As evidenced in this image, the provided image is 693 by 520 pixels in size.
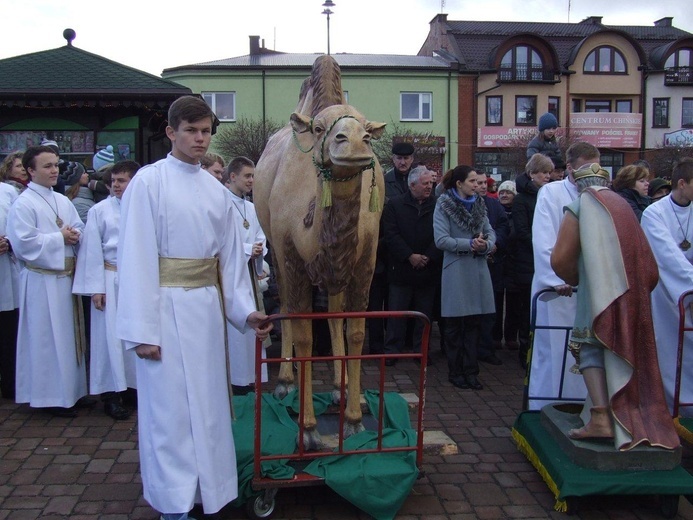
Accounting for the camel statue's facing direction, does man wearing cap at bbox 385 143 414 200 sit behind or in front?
behind

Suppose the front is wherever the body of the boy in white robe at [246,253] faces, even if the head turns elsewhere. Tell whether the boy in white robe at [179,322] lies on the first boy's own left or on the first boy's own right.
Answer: on the first boy's own right

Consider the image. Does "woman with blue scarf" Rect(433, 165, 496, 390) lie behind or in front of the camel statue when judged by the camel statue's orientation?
behind

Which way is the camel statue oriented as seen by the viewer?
toward the camera

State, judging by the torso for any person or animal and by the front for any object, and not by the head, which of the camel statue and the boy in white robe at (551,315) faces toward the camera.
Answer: the camel statue

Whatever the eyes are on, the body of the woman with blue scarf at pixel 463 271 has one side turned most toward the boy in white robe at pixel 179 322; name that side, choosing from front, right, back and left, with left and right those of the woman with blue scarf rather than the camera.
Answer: right

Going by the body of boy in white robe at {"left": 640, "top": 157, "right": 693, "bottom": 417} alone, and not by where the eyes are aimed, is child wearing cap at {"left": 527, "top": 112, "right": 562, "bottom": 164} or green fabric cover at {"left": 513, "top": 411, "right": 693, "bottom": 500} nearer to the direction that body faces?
the green fabric cover

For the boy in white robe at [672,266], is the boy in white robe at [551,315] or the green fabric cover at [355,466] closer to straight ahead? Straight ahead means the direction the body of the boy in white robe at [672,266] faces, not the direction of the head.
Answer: the green fabric cover

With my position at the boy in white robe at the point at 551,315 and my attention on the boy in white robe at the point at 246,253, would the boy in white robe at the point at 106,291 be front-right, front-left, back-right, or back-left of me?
front-left

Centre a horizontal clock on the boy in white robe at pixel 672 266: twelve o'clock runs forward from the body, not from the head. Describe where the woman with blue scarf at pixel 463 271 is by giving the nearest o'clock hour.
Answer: The woman with blue scarf is roughly at 5 o'clock from the boy in white robe.

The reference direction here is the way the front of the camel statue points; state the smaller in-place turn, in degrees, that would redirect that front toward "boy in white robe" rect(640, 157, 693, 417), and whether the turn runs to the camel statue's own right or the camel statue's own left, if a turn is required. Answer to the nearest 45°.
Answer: approximately 90° to the camel statue's own left
